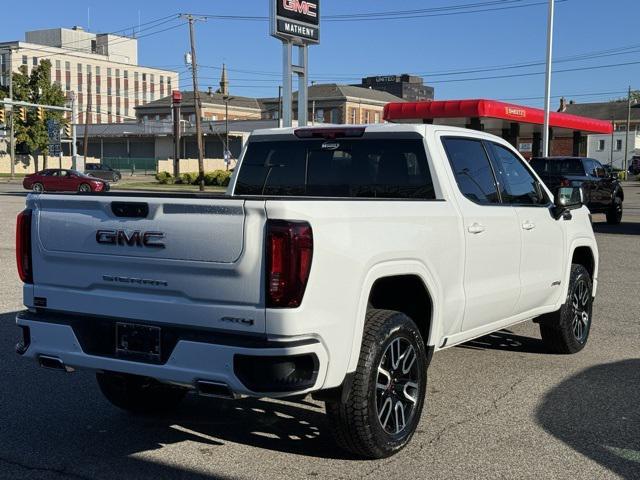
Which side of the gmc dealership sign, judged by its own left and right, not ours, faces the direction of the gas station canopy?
left

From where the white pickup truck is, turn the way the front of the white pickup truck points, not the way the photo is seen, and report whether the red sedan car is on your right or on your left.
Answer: on your left

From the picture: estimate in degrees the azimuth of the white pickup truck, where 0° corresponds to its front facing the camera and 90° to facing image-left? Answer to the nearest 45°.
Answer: approximately 225°
